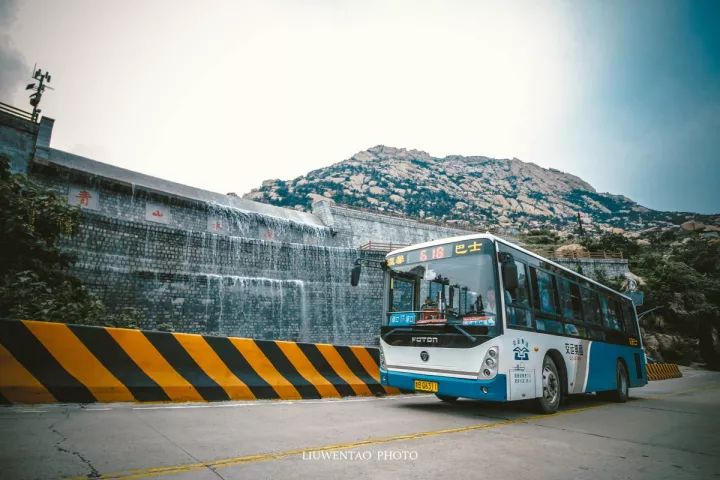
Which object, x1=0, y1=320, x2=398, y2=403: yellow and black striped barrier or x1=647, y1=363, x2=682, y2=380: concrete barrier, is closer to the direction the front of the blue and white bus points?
the yellow and black striped barrier

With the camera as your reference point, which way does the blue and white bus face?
facing the viewer and to the left of the viewer

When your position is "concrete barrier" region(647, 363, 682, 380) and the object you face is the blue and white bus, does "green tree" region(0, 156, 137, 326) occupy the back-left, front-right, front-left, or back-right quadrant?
front-right

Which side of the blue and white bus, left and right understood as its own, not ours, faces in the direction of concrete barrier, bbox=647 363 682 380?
back

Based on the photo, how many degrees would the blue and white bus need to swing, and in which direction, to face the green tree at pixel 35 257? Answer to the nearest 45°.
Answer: approximately 45° to its right

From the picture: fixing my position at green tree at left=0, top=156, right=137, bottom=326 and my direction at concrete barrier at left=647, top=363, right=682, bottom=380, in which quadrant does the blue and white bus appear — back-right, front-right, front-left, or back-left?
front-right

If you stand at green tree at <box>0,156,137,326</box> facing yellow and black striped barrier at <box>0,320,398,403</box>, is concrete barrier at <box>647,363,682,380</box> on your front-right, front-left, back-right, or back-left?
front-left

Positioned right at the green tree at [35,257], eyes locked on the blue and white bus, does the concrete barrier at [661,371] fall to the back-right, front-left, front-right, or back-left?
front-left

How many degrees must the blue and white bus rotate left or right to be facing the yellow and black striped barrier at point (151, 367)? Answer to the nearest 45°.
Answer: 0° — it already faces it

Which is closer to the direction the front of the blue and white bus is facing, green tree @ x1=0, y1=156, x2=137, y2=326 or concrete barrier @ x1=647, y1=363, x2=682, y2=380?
the green tree

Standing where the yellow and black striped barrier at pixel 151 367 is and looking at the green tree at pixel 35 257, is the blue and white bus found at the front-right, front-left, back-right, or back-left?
back-right

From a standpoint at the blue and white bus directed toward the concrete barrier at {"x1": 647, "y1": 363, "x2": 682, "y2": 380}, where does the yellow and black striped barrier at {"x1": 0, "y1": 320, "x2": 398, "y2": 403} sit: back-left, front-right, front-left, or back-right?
back-left
